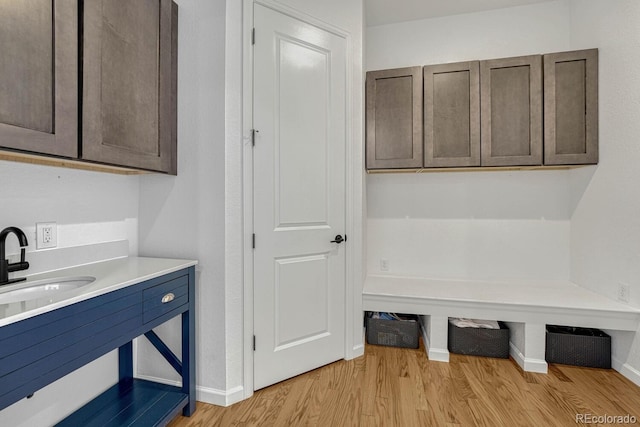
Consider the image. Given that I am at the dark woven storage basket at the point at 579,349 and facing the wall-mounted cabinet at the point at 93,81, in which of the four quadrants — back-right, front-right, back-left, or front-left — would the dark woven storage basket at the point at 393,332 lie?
front-right

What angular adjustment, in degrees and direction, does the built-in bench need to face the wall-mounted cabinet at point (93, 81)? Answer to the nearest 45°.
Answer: approximately 45° to its right

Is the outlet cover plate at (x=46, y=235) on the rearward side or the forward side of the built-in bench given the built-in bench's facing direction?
on the forward side

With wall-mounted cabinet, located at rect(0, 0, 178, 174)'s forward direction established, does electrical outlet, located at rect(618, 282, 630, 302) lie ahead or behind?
ahead

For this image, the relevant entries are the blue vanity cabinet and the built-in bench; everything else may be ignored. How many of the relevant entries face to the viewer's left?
0

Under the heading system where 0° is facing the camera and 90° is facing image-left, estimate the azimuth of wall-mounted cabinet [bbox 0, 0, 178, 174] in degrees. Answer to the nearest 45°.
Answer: approximately 315°

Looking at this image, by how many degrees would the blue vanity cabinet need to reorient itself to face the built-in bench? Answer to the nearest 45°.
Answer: approximately 45° to its left

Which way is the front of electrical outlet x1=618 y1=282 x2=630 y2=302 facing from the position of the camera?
facing the viewer and to the left of the viewer

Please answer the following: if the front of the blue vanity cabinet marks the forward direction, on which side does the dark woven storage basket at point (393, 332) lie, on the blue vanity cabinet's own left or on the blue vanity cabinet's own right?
on the blue vanity cabinet's own left

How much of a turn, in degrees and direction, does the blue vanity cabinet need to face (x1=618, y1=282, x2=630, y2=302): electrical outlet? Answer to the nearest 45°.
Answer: approximately 45° to its left

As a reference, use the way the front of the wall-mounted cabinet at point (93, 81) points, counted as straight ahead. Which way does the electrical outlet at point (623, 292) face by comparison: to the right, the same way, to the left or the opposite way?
the opposite way

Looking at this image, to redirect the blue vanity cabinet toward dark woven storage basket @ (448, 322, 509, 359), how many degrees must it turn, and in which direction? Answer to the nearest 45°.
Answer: approximately 45° to its left

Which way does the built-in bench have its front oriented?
toward the camera

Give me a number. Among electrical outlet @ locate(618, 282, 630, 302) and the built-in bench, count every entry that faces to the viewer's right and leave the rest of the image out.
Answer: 0
